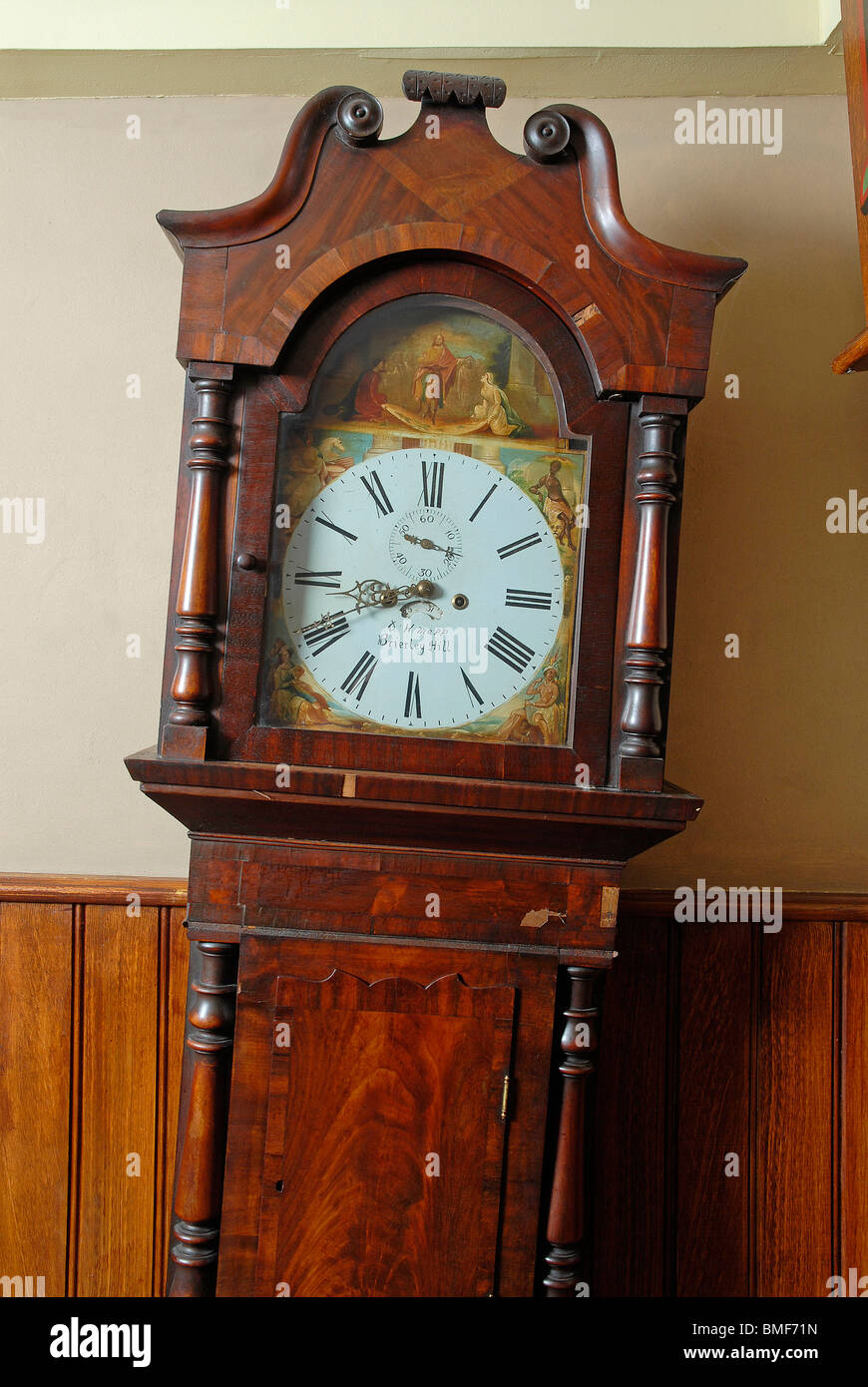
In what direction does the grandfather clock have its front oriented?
toward the camera
